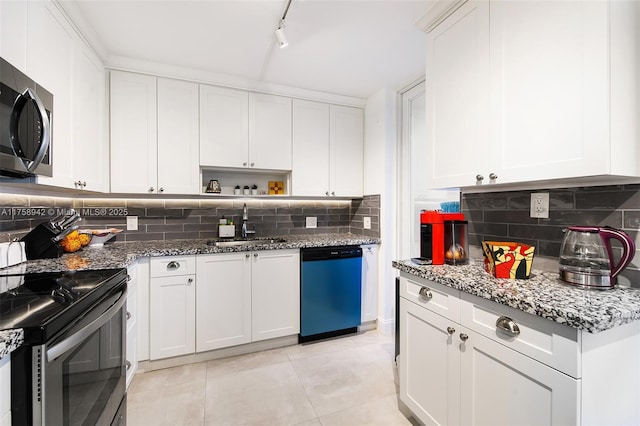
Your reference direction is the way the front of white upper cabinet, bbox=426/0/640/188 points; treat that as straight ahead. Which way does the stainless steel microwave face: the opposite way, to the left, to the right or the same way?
the opposite way

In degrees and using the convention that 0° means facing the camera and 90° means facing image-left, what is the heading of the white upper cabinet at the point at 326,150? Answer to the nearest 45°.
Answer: approximately 0°

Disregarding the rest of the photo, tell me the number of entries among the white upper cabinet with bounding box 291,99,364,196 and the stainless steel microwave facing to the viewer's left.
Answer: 0

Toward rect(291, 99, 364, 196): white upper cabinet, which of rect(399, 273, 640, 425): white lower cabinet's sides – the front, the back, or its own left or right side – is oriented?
right

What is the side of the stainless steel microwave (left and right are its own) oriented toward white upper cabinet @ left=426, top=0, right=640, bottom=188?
front

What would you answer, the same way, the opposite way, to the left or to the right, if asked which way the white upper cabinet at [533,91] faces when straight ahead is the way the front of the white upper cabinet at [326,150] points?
to the right

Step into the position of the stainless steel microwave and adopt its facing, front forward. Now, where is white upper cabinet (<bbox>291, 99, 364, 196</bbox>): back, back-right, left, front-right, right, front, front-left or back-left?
front-left

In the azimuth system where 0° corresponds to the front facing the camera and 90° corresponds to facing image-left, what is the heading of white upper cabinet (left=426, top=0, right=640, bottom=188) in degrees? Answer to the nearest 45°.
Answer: approximately 45°

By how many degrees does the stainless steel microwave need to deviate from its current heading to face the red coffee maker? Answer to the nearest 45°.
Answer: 0° — it already faces it

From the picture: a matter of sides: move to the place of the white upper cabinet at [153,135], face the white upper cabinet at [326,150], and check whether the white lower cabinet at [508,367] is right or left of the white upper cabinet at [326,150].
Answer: right

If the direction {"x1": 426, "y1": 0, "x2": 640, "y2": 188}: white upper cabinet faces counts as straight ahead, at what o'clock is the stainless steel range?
The stainless steel range is roughly at 12 o'clock from the white upper cabinet.

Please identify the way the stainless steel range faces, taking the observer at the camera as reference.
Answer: facing the viewer and to the right of the viewer
